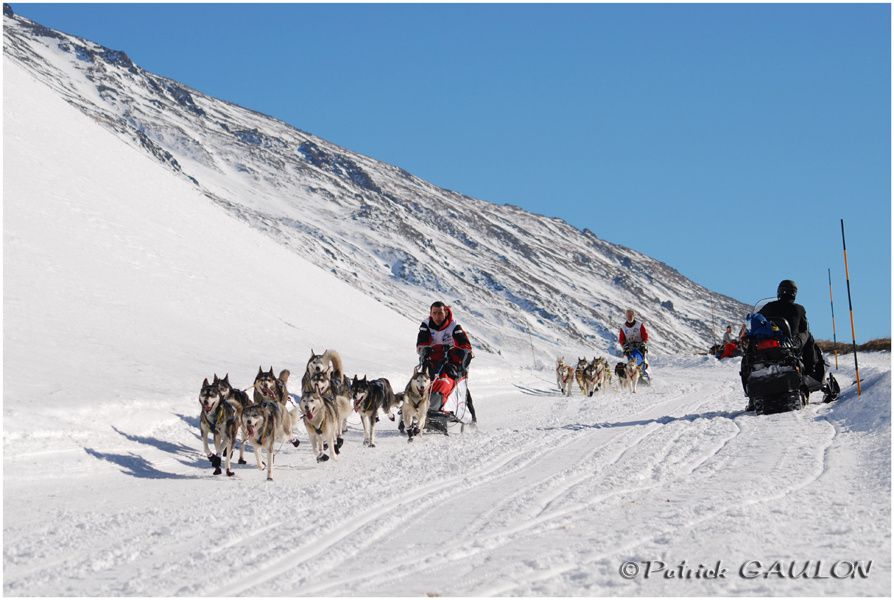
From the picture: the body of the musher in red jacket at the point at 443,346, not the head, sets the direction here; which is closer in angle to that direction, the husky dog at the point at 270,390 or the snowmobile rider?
the husky dog

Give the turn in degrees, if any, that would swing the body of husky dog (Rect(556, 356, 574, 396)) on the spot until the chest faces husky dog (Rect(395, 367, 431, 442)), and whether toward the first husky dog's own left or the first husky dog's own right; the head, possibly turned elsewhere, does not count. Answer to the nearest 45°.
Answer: approximately 45° to the first husky dog's own left

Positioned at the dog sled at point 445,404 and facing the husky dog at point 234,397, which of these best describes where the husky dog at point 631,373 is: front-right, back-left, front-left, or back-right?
back-right

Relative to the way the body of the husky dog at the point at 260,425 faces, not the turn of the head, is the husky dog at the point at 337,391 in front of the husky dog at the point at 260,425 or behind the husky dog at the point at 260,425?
behind

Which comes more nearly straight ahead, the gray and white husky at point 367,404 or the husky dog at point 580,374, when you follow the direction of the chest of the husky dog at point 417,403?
the gray and white husky

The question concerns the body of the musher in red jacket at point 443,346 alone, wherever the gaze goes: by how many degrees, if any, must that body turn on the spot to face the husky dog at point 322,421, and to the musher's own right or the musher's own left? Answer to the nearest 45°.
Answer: approximately 45° to the musher's own right

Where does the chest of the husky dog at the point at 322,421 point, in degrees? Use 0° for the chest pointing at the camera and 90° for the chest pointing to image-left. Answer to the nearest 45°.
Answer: approximately 45°

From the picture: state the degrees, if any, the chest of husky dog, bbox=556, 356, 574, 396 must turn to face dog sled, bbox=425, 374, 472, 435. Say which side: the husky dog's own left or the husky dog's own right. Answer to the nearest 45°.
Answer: approximately 45° to the husky dog's own left

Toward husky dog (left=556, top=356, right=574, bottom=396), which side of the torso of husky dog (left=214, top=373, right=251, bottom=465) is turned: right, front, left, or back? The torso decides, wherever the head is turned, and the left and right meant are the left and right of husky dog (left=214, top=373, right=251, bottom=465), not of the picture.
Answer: back

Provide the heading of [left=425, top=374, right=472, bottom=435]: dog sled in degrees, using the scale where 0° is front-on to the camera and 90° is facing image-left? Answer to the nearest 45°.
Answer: approximately 45°

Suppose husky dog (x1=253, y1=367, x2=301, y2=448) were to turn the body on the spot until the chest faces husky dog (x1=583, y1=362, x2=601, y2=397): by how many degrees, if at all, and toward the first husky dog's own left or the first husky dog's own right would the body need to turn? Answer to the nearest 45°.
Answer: approximately 180°

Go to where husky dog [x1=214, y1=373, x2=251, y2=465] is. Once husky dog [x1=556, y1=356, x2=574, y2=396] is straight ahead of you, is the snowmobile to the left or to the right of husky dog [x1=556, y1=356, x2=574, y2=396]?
right
